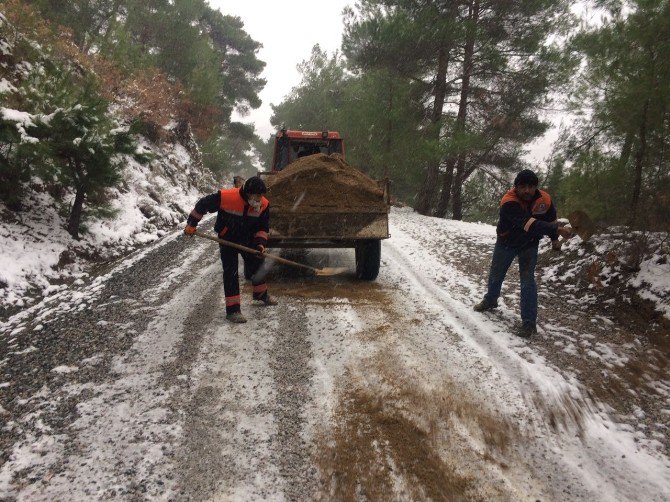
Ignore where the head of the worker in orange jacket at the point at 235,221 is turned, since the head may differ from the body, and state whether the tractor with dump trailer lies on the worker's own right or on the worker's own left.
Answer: on the worker's own left

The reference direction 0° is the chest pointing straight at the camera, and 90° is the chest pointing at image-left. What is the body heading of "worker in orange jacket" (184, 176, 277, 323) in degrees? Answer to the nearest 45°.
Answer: approximately 315°
